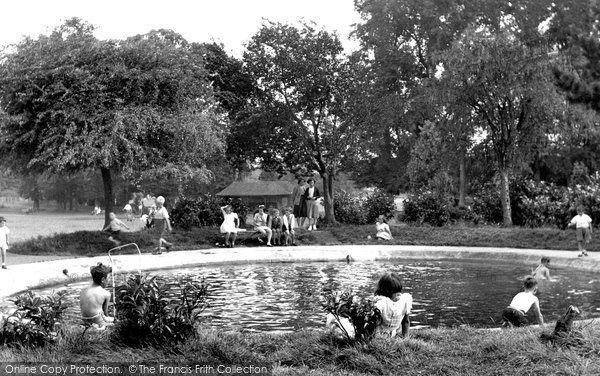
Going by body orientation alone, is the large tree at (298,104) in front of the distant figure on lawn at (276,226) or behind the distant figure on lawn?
behind

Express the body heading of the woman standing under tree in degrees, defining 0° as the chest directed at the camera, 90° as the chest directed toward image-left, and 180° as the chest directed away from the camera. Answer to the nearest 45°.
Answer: approximately 0°

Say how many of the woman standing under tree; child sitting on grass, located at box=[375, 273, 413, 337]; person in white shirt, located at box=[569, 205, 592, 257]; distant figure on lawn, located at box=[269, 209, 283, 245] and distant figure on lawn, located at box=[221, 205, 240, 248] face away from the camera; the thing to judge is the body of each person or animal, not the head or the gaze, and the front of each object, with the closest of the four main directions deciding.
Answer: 1

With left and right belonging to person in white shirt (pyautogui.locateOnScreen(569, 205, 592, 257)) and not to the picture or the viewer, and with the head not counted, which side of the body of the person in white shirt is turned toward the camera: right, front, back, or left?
front

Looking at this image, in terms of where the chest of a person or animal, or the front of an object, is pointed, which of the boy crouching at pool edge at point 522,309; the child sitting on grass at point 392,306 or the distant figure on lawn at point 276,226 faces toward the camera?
the distant figure on lawn

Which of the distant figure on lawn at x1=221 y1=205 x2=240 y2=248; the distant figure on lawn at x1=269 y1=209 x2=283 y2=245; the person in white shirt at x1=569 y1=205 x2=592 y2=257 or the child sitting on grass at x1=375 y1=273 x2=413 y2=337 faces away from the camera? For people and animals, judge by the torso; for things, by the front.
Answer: the child sitting on grass

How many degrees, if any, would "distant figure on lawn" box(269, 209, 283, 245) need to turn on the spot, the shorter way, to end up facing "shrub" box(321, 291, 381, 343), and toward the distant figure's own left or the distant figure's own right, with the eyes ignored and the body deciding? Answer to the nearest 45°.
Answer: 0° — they already face it

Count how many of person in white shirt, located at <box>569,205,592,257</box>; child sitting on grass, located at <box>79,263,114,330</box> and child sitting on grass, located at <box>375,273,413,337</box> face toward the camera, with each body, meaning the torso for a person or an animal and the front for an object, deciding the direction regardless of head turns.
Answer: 1

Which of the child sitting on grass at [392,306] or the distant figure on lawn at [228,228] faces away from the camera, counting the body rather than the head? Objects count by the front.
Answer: the child sitting on grass

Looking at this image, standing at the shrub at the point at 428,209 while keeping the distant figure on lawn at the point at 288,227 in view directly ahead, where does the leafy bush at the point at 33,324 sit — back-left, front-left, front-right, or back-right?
front-left

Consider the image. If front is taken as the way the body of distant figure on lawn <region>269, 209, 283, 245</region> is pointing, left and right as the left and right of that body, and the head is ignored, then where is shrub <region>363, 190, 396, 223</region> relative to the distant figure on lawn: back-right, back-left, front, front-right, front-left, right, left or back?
back-left

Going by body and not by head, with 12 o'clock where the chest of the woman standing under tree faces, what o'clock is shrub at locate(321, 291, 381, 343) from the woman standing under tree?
The shrub is roughly at 12 o'clock from the woman standing under tree.

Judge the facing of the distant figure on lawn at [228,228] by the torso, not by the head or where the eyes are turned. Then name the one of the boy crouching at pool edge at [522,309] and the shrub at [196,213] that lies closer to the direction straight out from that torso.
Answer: the boy crouching at pool edge

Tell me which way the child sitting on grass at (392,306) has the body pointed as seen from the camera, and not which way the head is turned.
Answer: away from the camera

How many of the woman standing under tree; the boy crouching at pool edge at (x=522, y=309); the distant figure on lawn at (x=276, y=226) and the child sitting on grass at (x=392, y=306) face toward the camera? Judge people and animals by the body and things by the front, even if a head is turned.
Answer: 2

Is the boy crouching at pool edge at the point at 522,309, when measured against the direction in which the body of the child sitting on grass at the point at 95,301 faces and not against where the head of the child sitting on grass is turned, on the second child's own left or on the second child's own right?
on the second child's own right
